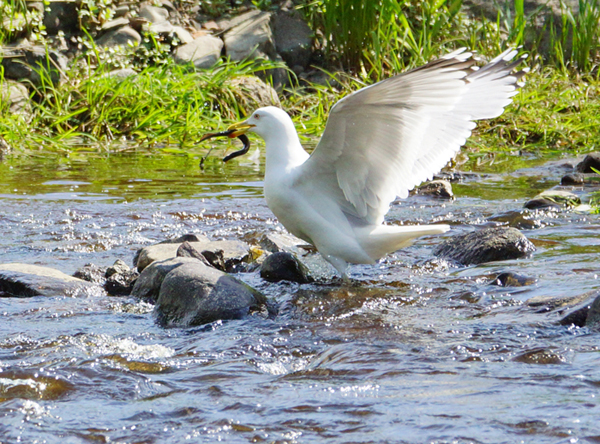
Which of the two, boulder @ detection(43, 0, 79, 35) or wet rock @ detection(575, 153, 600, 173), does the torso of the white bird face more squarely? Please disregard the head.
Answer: the boulder

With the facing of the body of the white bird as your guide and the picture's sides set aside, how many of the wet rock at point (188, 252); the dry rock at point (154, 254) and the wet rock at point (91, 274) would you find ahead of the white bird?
3

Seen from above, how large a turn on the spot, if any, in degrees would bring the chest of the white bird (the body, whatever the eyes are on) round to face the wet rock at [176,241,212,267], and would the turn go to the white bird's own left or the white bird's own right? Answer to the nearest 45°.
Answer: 0° — it already faces it

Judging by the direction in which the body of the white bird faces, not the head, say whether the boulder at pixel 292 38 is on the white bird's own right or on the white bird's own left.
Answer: on the white bird's own right

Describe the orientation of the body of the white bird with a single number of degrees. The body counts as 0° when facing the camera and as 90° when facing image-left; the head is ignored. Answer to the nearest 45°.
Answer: approximately 90°

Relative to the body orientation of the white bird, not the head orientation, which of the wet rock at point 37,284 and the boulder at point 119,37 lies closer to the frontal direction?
the wet rock

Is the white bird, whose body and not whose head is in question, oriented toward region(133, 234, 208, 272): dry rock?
yes

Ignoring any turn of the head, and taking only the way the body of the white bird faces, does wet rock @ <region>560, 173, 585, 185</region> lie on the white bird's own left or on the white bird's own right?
on the white bird's own right

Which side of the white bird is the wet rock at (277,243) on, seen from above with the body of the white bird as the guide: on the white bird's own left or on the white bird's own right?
on the white bird's own right
